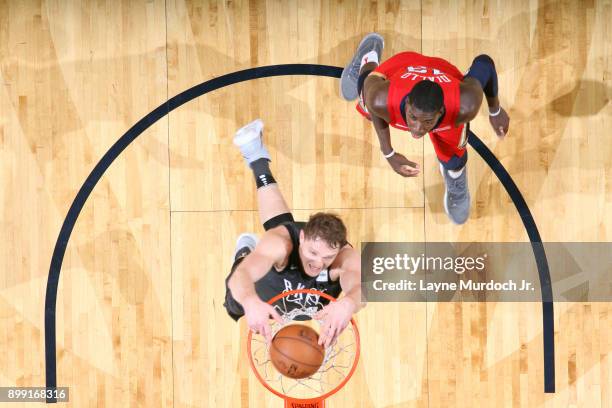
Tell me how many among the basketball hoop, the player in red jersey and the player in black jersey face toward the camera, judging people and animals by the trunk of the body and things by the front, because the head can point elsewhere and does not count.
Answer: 2

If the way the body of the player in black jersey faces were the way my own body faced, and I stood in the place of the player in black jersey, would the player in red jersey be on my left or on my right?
on my left

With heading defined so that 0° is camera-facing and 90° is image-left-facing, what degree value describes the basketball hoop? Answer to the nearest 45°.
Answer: approximately 180°

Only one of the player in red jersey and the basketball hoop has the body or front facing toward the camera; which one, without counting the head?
the player in red jersey

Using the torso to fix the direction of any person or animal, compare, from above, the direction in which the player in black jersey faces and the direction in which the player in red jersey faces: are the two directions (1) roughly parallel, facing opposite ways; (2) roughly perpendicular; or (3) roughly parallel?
roughly parallel

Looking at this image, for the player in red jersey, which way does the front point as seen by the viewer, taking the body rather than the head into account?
toward the camera

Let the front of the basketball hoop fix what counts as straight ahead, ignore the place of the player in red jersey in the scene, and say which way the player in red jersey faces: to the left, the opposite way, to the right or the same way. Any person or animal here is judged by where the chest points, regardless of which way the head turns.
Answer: the opposite way

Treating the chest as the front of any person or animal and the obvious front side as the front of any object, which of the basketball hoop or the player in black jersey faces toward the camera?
the player in black jersey

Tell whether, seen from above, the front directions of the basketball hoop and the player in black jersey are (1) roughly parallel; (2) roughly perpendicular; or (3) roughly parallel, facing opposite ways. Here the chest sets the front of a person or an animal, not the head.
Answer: roughly parallel, facing opposite ways
